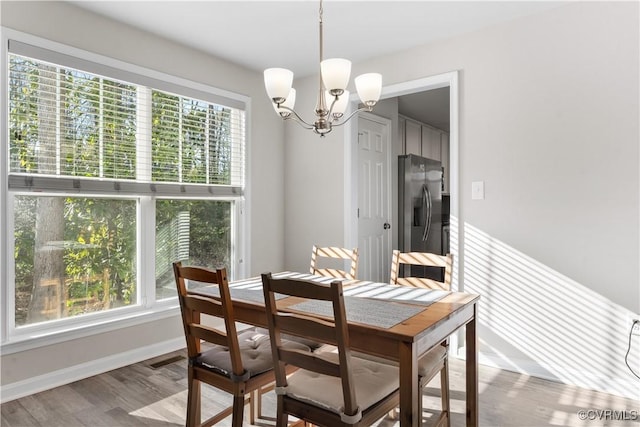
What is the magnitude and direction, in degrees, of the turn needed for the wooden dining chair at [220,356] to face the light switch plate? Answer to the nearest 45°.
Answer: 0° — it already faces it

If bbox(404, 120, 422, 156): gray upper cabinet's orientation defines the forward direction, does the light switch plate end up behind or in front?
in front

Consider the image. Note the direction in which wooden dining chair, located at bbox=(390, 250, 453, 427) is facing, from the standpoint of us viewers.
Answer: facing the viewer and to the left of the viewer

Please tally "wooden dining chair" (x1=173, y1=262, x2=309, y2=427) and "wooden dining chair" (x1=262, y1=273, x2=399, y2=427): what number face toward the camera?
0

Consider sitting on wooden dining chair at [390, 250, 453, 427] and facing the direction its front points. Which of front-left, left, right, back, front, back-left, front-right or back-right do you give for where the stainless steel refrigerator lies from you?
back-right

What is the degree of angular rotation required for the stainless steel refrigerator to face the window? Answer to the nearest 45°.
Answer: approximately 90° to its right

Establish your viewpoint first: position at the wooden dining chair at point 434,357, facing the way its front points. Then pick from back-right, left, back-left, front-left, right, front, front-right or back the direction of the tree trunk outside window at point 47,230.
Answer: front-right

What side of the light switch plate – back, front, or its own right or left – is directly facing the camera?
front

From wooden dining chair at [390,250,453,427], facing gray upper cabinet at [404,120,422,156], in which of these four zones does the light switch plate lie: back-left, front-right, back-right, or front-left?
front-right

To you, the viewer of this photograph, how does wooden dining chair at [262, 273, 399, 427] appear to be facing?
facing away from the viewer and to the right of the viewer

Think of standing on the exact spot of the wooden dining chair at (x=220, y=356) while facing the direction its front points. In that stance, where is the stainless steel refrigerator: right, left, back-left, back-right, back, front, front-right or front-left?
front

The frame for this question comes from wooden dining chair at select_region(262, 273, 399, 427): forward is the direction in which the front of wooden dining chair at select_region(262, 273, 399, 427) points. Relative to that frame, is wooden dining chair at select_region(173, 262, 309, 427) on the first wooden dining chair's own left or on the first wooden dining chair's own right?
on the first wooden dining chair's own left

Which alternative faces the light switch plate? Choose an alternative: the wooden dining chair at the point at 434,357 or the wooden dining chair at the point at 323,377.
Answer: the wooden dining chair at the point at 323,377

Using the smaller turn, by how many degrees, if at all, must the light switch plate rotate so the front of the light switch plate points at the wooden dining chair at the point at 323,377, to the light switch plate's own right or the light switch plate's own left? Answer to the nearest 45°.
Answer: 0° — it already faces it

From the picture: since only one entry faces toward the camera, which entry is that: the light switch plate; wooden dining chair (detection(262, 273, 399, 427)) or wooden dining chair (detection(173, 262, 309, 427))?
the light switch plate

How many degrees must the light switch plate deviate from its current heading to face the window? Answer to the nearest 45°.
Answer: approximately 45° to its right

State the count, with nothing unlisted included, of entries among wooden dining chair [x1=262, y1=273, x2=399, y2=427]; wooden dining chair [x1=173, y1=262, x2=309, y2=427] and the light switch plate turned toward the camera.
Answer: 1

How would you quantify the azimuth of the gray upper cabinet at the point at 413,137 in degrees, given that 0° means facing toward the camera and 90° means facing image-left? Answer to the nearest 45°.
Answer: approximately 315°

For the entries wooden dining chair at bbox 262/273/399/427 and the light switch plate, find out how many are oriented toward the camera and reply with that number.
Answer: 1

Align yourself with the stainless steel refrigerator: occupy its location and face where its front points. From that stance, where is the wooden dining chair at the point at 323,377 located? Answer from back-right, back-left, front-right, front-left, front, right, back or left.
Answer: front-right
